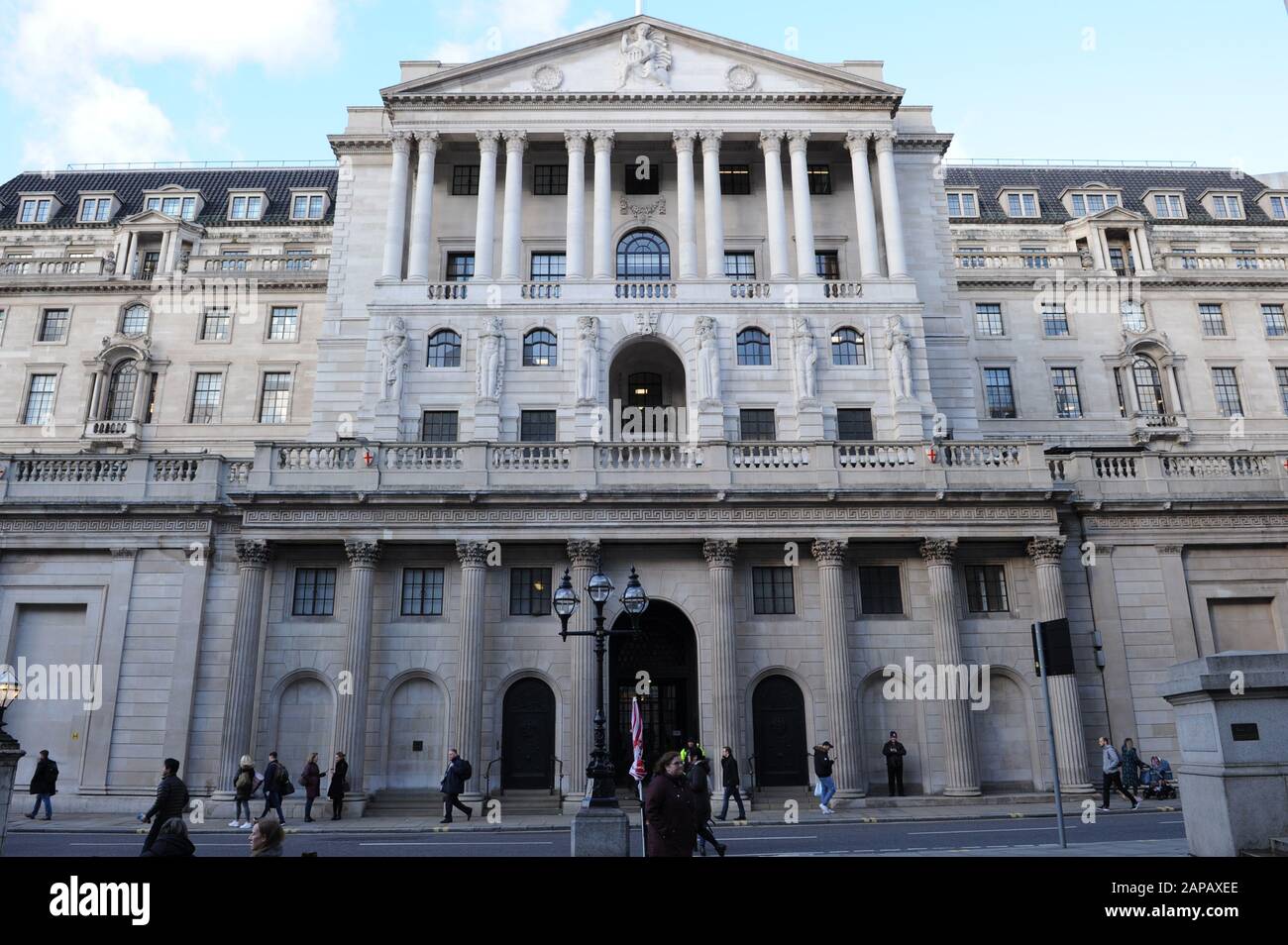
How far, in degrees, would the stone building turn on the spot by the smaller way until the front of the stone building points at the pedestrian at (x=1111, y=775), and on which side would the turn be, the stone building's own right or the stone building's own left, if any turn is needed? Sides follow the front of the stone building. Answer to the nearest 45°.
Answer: approximately 90° to the stone building's own left

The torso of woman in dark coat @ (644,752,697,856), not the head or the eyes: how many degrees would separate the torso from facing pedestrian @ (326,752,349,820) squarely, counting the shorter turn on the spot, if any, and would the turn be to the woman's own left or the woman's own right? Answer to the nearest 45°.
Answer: approximately 180°

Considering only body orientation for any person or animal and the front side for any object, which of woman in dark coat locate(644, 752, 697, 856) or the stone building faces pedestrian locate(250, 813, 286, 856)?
the stone building

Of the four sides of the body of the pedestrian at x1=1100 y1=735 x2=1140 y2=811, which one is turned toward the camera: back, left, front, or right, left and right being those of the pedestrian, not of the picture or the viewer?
left

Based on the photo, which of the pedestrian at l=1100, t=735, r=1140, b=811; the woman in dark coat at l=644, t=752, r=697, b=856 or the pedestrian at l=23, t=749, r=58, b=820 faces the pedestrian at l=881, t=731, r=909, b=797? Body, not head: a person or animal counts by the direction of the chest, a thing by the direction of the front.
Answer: the pedestrian at l=1100, t=735, r=1140, b=811

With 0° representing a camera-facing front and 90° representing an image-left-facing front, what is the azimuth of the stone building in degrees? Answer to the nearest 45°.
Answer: approximately 0°

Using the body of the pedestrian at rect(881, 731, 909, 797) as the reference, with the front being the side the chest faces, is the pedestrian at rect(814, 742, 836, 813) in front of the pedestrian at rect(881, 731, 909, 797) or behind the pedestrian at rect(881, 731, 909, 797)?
in front

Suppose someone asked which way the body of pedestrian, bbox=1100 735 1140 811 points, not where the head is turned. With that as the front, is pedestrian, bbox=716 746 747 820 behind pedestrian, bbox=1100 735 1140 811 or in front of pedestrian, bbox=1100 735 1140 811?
in front

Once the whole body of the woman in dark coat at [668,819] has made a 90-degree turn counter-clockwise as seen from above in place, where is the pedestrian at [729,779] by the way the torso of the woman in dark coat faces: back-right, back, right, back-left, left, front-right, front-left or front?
front-left

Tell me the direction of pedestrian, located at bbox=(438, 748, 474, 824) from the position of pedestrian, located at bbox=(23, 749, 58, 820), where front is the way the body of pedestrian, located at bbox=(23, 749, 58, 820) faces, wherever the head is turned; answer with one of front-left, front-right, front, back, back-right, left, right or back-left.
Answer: back-left
